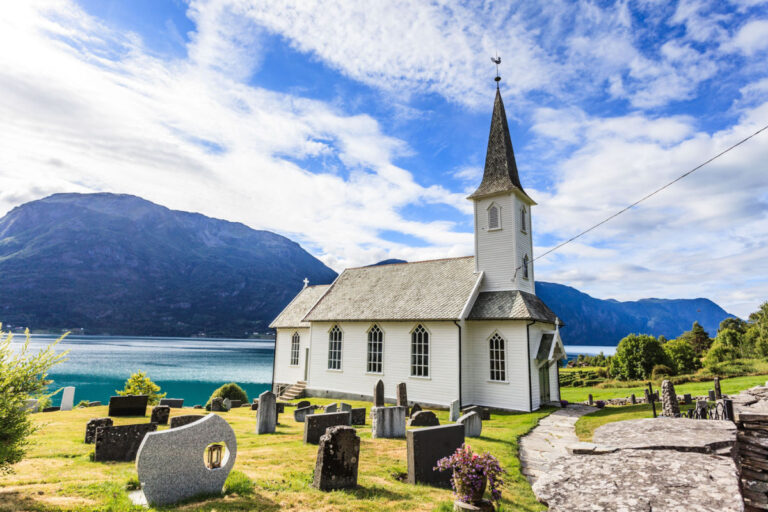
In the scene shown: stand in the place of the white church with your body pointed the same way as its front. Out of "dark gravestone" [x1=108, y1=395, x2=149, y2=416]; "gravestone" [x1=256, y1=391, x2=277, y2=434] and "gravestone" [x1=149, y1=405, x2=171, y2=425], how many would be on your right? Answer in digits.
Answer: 3

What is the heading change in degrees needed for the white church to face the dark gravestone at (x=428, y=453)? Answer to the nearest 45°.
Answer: approximately 45° to its right

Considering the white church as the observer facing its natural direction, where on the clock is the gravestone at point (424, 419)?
The gravestone is roughly at 2 o'clock from the white church.

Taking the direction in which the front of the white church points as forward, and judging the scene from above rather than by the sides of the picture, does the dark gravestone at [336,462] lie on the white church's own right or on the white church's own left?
on the white church's own right

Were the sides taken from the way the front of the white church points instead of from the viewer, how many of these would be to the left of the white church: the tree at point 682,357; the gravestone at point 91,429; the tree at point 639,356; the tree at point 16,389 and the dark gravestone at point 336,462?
2

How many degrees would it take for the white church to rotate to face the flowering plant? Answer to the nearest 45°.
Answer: approximately 45° to its right

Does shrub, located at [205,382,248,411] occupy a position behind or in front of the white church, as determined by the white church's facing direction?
behind

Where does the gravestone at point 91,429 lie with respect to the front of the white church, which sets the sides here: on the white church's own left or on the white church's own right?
on the white church's own right

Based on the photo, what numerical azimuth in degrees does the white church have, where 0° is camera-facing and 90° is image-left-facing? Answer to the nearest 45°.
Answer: approximately 315°

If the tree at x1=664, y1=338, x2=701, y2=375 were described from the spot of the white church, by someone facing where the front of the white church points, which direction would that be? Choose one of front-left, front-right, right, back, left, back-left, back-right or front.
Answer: left

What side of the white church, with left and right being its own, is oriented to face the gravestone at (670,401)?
front

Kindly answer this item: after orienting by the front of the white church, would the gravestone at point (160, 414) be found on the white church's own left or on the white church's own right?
on the white church's own right

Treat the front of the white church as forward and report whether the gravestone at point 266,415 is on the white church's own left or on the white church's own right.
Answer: on the white church's own right

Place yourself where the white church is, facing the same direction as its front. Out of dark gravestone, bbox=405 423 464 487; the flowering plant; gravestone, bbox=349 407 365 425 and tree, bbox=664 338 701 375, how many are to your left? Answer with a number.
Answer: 1
